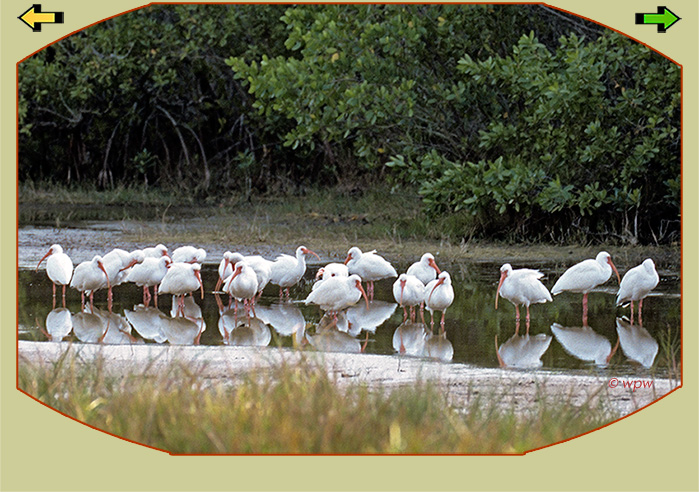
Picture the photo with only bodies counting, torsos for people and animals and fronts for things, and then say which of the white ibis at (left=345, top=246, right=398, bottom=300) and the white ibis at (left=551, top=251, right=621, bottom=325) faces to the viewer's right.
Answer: the white ibis at (left=551, top=251, right=621, bottom=325)

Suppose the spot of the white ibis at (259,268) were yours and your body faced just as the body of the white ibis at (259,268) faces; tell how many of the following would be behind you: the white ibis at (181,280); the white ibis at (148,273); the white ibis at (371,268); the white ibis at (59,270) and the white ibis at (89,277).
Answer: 1

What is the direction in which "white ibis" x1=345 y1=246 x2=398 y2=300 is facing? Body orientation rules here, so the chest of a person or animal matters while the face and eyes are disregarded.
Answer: to the viewer's left

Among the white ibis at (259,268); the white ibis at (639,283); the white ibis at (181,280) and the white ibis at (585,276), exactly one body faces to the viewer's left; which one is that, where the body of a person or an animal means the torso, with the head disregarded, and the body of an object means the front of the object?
the white ibis at (259,268)

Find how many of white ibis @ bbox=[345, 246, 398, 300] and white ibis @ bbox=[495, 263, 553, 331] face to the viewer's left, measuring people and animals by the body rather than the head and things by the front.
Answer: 2

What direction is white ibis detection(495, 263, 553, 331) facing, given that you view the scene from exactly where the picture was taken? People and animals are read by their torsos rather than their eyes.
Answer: facing to the left of the viewer

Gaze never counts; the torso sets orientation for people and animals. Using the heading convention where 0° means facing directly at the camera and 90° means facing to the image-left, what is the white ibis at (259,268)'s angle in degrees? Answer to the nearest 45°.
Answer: approximately 90°

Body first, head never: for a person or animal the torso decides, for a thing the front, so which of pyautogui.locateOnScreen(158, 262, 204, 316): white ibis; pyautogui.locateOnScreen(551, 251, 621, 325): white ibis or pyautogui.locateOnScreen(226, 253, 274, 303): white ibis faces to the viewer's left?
pyautogui.locateOnScreen(226, 253, 274, 303): white ibis

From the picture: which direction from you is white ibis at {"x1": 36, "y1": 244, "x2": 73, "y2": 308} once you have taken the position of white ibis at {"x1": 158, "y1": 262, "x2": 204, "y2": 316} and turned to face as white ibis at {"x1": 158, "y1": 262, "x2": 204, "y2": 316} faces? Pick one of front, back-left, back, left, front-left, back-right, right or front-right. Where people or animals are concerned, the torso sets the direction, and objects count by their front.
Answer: back

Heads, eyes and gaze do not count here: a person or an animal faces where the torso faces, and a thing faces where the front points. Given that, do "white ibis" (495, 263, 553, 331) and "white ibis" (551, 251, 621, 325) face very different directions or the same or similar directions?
very different directions

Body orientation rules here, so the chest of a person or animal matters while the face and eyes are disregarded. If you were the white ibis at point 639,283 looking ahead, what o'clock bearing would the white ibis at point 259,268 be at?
the white ibis at point 259,268 is roughly at 6 o'clock from the white ibis at point 639,283.

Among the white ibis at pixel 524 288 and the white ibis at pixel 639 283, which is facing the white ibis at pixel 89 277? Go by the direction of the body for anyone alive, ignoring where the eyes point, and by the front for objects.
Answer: the white ibis at pixel 524 288

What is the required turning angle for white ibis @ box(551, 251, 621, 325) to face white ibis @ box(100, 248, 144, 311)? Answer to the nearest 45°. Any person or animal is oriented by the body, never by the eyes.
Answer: approximately 180°

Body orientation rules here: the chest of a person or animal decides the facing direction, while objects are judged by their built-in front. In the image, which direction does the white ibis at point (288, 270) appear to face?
to the viewer's right

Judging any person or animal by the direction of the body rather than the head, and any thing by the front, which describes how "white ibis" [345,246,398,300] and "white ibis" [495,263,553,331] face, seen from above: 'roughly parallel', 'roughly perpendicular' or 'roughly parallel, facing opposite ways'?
roughly parallel
